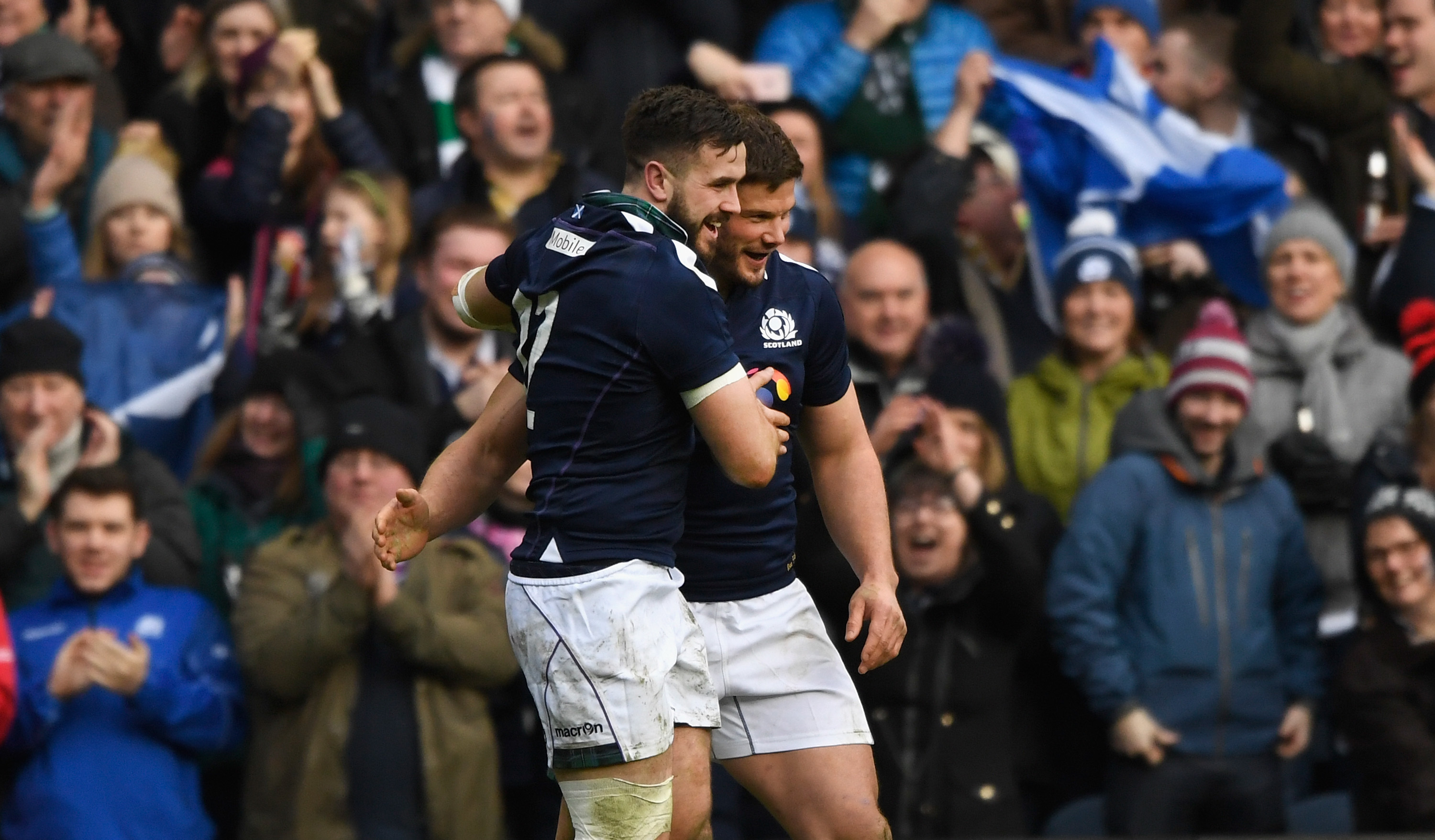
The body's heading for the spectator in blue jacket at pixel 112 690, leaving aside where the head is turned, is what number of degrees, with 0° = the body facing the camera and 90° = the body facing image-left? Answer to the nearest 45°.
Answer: approximately 0°

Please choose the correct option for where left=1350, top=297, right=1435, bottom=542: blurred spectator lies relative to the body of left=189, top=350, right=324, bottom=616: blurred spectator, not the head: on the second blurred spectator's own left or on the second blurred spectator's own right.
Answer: on the second blurred spectator's own left

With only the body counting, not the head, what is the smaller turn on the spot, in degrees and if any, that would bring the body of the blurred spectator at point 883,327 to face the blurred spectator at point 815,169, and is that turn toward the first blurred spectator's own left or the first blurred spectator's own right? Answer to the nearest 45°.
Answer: approximately 180°

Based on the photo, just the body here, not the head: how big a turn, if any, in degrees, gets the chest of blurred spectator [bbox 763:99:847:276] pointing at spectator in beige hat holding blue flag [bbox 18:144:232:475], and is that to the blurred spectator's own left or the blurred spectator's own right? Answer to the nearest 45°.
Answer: approximately 90° to the blurred spectator's own right

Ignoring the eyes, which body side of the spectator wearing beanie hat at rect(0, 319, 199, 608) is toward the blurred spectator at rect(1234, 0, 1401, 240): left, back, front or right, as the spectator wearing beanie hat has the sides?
left

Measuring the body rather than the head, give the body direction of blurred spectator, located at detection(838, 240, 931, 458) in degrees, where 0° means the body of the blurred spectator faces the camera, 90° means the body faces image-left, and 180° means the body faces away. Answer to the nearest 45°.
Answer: approximately 0°

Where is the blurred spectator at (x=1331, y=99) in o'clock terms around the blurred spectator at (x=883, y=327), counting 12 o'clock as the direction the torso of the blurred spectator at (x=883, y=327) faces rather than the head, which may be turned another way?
the blurred spectator at (x=1331, y=99) is roughly at 8 o'clock from the blurred spectator at (x=883, y=327).
